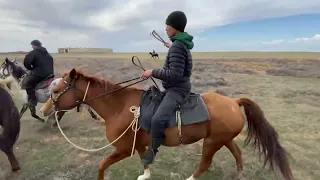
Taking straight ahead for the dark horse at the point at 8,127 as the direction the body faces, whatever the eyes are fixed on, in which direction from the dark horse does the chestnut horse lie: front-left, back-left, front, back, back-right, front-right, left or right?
back-left

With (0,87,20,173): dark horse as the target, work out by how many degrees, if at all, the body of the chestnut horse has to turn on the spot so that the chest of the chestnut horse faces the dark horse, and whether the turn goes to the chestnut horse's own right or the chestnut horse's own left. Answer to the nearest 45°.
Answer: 0° — it already faces it

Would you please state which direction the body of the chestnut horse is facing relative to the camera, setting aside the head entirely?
to the viewer's left

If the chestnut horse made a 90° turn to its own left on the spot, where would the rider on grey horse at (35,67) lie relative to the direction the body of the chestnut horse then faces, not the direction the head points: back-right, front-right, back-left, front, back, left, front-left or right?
back-right

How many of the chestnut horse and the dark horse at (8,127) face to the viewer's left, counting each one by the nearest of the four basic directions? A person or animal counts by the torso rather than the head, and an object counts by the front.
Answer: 2

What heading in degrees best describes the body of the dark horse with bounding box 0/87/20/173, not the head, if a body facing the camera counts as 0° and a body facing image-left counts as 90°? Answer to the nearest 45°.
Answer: approximately 90°

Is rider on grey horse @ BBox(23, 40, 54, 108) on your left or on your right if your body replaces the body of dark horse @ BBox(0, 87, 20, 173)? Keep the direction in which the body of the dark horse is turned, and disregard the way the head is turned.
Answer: on your right
